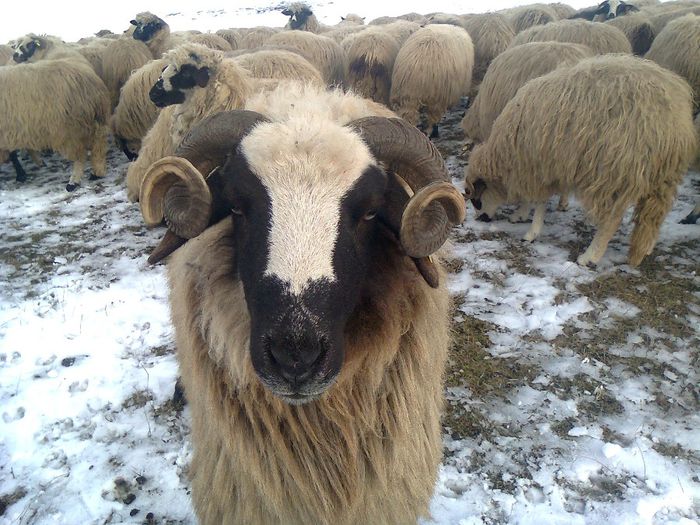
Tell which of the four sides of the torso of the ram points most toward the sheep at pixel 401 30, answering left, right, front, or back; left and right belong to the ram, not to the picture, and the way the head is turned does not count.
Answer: back

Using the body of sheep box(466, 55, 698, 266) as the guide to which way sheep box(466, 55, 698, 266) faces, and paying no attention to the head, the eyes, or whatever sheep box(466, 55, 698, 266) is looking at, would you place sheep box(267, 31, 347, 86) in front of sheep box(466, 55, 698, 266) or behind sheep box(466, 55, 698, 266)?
in front

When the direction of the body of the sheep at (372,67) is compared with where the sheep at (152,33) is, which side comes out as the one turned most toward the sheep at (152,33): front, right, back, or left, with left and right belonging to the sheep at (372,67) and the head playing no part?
left

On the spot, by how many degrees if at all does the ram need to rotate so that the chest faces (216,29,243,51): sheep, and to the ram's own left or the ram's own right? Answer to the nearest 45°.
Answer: approximately 180°

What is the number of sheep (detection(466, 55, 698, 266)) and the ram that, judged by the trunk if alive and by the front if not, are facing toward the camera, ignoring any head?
1

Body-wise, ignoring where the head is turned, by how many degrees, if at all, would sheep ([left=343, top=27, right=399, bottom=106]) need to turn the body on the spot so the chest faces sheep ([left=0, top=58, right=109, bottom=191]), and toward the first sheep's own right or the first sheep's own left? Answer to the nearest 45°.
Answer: approximately 135° to the first sheep's own left

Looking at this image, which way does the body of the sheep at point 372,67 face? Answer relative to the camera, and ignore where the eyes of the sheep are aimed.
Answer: away from the camera

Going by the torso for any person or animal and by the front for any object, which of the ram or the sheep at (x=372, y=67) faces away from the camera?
the sheep

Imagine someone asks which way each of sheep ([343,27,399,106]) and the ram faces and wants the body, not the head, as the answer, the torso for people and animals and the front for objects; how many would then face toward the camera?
1
